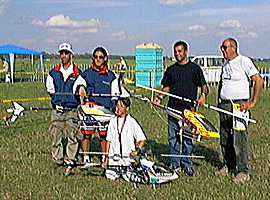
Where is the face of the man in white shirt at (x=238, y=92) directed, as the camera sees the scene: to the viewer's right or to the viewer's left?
to the viewer's left

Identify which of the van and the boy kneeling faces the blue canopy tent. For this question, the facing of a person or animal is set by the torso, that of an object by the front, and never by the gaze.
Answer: the van

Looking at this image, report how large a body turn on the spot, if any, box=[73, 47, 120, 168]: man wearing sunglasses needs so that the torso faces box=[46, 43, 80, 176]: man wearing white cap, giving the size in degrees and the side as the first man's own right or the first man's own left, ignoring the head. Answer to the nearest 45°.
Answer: approximately 90° to the first man's own right

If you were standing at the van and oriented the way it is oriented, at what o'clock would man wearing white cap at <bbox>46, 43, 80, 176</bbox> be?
The man wearing white cap is roughly at 9 o'clock from the van.

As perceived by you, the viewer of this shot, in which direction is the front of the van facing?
facing to the left of the viewer

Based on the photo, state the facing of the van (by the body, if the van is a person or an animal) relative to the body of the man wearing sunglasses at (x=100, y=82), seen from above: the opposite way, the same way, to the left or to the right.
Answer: to the right

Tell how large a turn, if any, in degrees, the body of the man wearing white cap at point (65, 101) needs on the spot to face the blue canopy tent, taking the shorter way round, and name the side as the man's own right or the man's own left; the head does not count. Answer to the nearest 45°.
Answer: approximately 180°

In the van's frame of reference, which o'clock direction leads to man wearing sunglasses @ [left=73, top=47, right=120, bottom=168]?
The man wearing sunglasses is roughly at 9 o'clock from the van.

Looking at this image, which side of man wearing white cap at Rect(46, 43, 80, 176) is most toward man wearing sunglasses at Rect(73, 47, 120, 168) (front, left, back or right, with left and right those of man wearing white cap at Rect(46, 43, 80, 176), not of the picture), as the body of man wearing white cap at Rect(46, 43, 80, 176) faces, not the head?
left
